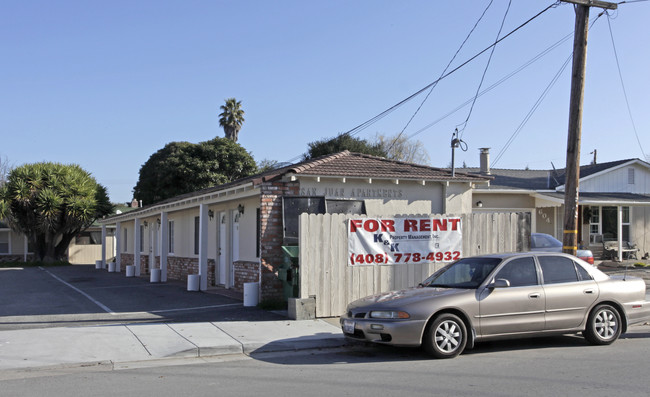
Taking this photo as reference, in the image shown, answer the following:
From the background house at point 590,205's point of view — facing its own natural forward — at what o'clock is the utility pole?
The utility pole is roughly at 12 o'clock from the background house.

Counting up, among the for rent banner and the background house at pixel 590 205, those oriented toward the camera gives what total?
2

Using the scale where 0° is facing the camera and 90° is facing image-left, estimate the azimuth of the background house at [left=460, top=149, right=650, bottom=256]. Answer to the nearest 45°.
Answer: approximately 0°

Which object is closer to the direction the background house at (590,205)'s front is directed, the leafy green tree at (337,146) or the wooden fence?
the wooden fence

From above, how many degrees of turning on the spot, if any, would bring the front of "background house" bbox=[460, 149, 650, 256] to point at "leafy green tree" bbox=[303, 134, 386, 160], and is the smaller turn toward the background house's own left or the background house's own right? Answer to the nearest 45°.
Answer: approximately 135° to the background house's own right

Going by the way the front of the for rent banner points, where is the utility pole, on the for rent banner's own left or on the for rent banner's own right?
on the for rent banner's own left

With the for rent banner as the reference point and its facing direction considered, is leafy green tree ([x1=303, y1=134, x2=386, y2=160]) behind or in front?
behind

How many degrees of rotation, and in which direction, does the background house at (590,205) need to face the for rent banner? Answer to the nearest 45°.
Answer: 0° — it already faces it

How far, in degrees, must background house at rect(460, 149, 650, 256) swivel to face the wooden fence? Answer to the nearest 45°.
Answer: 0° — it already faces it
